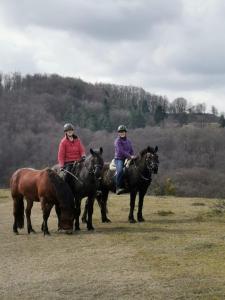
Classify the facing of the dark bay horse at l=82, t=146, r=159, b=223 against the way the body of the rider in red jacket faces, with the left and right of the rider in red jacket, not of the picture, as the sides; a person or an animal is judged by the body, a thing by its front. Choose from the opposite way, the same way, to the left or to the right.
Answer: the same way

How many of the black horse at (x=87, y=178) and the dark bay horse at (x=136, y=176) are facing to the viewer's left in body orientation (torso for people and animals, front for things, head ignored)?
0

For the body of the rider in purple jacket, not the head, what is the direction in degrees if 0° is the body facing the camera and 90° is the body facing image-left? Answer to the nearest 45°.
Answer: approximately 315°

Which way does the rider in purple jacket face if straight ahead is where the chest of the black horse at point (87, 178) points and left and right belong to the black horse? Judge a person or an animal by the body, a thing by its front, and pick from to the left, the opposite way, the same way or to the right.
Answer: the same way

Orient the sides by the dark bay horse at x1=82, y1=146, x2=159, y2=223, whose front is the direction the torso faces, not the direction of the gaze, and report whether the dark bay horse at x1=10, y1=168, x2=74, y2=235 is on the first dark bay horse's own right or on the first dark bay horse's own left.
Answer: on the first dark bay horse's own right

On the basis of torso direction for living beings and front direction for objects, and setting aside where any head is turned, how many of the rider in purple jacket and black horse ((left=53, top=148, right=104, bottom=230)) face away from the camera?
0

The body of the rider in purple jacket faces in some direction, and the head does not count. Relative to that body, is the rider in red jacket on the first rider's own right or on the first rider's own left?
on the first rider's own right

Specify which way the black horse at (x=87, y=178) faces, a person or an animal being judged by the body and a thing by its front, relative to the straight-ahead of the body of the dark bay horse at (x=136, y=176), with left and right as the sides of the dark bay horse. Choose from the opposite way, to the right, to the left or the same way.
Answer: the same way

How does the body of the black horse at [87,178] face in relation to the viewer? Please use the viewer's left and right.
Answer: facing the viewer and to the right of the viewer

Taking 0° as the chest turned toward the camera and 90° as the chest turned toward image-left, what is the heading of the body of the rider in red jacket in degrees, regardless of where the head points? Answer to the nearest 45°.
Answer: approximately 315°
